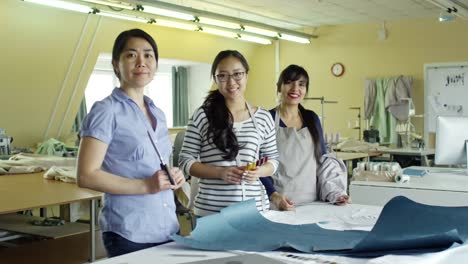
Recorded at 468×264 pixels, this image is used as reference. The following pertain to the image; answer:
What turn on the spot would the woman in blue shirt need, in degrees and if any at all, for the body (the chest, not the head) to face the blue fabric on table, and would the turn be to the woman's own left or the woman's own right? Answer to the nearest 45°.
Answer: approximately 45° to the woman's own left

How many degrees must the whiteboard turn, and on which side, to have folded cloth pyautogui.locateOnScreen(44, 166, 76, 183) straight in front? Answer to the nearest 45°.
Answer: approximately 45° to its right

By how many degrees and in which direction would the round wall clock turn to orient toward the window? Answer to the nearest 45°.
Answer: approximately 90° to its right

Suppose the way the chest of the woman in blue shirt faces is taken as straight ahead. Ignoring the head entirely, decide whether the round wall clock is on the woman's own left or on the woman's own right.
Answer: on the woman's own left

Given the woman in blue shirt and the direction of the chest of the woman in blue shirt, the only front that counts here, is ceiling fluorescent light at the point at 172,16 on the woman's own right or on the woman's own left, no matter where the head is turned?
on the woman's own left

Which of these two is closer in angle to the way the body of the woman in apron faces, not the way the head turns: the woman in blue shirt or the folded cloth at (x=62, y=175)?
the woman in blue shirt

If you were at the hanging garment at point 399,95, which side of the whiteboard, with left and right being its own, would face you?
right
